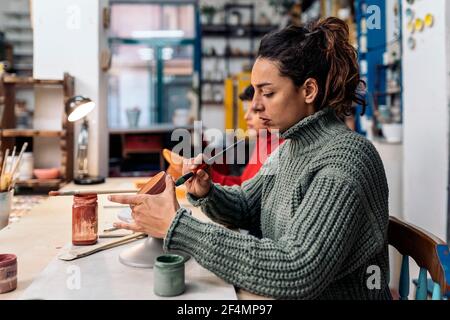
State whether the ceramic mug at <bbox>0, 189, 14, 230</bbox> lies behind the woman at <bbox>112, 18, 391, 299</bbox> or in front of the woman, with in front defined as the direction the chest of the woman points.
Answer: in front

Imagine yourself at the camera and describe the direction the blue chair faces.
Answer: facing the viewer and to the left of the viewer

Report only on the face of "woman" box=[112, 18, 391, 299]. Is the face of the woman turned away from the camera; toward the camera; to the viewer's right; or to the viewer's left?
to the viewer's left

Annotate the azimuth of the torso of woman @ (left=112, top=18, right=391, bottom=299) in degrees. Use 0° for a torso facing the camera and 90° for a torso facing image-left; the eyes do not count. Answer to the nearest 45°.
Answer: approximately 90°

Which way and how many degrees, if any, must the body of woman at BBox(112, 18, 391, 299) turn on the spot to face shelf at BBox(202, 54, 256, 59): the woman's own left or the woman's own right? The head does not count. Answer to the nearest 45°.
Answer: approximately 90° to the woman's own right

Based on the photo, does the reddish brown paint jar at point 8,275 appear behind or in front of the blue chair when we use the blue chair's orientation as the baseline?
in front
